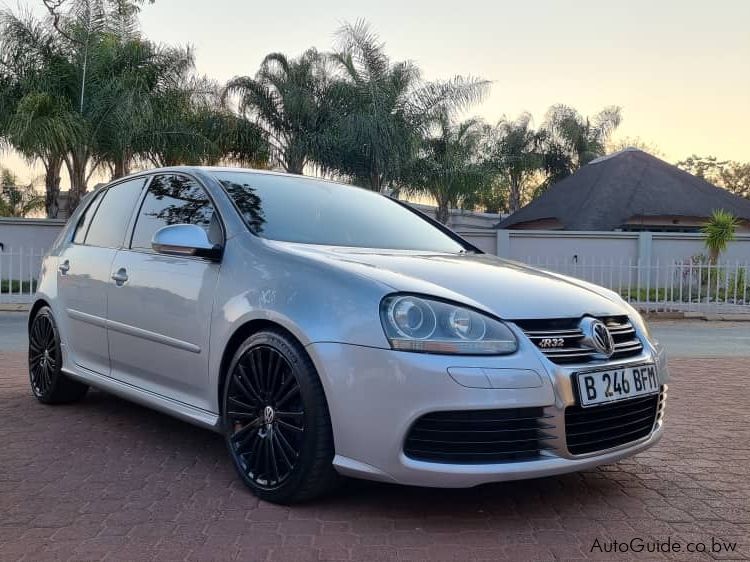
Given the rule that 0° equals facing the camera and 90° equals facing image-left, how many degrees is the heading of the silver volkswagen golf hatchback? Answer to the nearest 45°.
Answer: approximately 315°

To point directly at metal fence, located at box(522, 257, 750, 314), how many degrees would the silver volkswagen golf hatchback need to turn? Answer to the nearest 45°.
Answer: approximately 90° to its left

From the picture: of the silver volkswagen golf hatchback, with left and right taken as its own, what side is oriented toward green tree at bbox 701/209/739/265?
left

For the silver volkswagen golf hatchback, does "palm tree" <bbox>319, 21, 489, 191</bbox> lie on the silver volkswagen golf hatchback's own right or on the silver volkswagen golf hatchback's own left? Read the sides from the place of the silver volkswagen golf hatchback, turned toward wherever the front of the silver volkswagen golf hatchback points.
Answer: on the silver volkswagen golf hatchback's own left

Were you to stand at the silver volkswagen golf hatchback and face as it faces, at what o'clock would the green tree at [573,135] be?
The green tree is roughly at 8 o'clock from the silver volkswagen golf hatchback.

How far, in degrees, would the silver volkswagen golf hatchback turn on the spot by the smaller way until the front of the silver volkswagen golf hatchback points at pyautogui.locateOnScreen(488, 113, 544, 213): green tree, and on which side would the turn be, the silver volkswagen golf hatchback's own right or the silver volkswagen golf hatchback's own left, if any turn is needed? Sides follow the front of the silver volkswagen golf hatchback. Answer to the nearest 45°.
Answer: approximately 135° to the silver volkswagen golf hatchback's own left

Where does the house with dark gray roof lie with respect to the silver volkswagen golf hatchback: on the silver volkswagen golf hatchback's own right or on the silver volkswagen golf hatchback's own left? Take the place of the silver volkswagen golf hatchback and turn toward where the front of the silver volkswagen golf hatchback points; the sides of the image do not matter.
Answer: on the silver volkswagen golf hatchback's own left

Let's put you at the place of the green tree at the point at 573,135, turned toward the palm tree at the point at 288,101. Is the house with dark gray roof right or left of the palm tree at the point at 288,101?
left

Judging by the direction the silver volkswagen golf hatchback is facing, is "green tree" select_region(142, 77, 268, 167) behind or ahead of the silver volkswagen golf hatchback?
behind

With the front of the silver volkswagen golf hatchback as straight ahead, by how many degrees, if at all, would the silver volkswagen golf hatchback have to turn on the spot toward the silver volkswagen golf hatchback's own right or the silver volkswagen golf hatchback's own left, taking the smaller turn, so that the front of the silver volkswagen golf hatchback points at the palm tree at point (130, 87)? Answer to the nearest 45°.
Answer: approximately 135° to the silver volkswagen golf hatchback's own left

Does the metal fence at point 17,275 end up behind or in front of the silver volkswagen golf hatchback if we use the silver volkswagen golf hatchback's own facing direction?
behind
